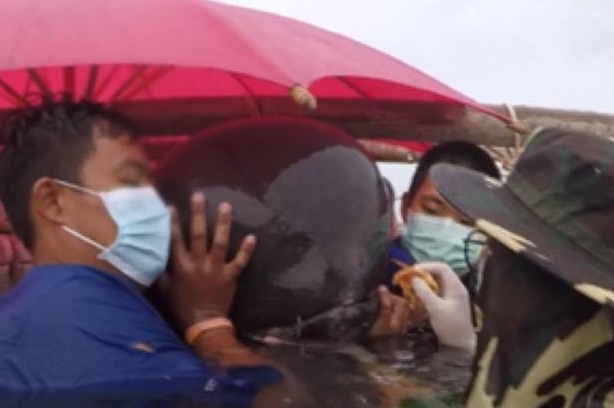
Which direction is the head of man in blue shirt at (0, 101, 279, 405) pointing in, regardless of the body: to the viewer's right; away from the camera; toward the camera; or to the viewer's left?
to the viewer's right

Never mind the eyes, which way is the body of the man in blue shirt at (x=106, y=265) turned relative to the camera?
to the viewer's right
